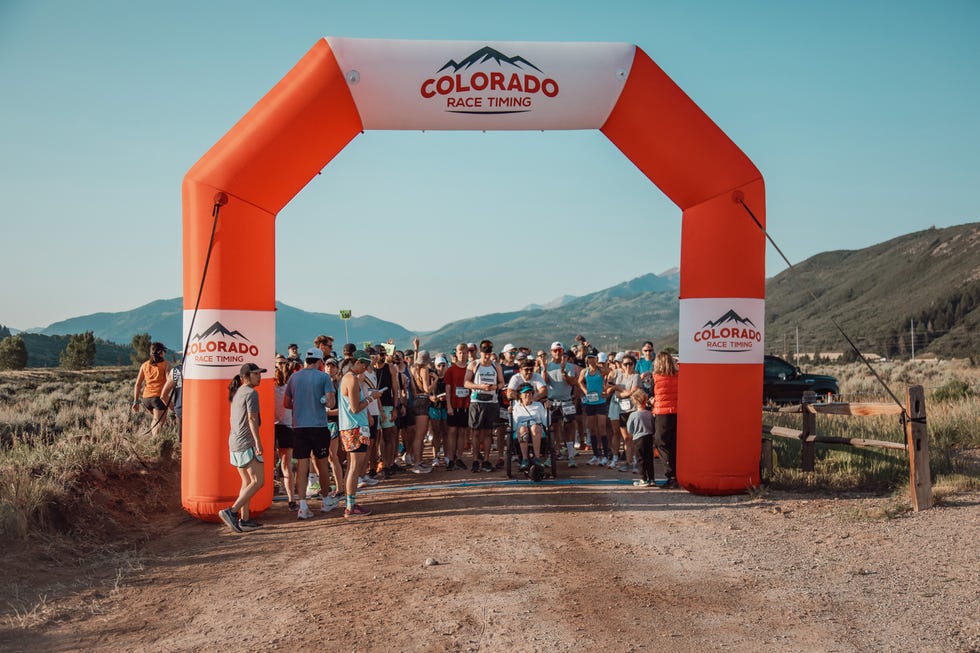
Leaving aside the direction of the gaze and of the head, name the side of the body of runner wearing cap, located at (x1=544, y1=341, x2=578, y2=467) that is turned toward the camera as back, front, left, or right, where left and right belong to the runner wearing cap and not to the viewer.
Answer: front

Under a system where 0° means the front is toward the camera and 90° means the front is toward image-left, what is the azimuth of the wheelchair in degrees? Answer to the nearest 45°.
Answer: approximately 0°

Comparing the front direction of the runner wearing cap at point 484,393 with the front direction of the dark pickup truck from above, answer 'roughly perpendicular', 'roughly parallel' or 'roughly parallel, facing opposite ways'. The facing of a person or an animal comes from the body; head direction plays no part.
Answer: roughly perpendicular

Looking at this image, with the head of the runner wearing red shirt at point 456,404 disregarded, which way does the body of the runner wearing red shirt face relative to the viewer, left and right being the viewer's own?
facing the viewer and to the right of the viewer

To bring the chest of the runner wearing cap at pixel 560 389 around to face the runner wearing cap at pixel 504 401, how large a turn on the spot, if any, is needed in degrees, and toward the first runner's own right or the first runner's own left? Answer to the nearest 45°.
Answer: approximately 135° to the first runner's own right

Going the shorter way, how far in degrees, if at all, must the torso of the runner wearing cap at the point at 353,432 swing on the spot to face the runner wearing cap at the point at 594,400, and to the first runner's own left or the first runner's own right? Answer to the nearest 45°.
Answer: approximately 45° to the first runner's own left

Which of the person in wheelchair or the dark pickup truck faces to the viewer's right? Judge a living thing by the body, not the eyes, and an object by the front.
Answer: the dark pickup truck

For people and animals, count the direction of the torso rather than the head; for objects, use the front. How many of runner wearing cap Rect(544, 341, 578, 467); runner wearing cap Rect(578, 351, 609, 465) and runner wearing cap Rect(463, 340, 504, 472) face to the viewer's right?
0

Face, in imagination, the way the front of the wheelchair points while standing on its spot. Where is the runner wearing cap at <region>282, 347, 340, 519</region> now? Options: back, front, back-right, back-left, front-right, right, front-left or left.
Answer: front-right

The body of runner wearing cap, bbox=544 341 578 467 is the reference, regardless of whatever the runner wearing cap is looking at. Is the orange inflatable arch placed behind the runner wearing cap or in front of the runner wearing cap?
in front

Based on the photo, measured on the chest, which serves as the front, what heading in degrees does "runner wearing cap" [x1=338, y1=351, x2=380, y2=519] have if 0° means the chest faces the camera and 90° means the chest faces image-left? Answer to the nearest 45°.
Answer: approximately 270°

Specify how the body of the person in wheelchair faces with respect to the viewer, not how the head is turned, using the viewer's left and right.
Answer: facing the viewer

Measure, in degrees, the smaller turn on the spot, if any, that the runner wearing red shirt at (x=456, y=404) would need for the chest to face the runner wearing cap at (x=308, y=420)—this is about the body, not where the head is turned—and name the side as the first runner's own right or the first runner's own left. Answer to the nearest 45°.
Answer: approximately 90° to the first runner's own right
